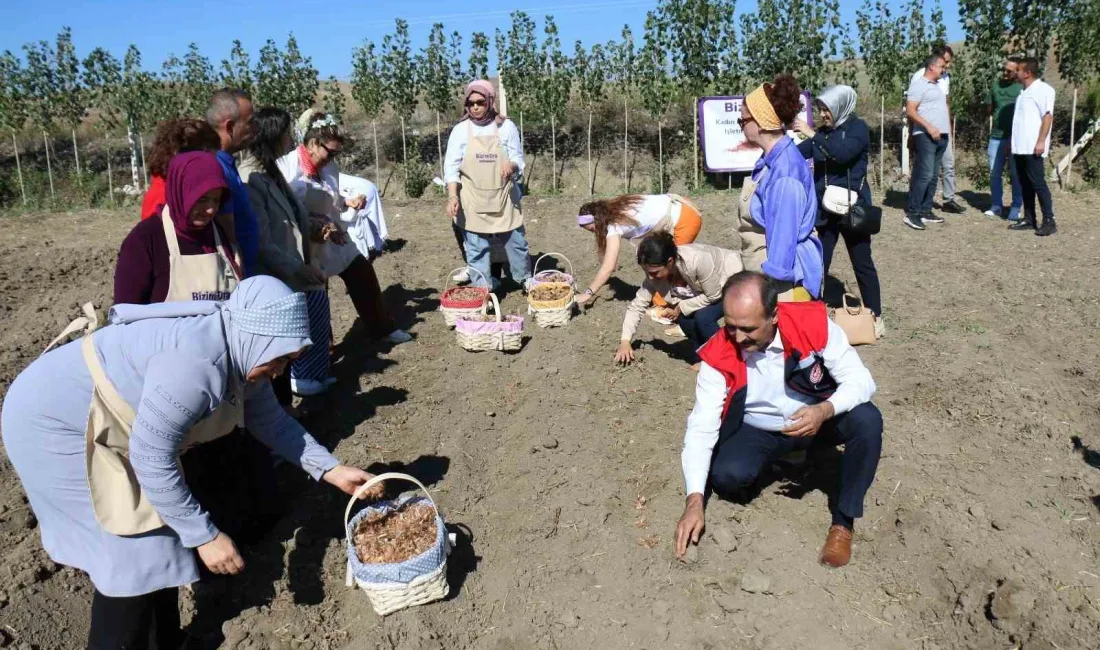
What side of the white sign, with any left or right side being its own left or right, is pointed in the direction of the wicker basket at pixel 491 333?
front

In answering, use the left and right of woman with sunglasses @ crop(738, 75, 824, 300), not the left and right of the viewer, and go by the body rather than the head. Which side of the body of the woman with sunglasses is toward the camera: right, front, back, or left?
left

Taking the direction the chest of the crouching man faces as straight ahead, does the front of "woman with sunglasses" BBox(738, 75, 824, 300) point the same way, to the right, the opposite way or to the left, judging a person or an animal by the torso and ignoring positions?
to the right

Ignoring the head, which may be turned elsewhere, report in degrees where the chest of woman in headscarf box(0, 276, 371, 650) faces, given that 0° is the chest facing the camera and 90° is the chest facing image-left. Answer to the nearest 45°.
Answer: approximately 270°

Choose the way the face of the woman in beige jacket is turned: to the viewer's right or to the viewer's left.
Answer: to the viewer's left

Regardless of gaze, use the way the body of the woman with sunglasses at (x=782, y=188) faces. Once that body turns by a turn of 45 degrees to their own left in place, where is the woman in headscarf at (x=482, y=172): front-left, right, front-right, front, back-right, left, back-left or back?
right

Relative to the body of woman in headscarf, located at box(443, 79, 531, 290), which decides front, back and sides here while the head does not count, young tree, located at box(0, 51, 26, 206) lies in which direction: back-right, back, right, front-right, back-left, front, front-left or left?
back-right

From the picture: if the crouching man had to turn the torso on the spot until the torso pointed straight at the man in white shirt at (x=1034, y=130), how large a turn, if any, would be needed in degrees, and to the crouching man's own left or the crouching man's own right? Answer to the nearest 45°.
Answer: approximately 180°

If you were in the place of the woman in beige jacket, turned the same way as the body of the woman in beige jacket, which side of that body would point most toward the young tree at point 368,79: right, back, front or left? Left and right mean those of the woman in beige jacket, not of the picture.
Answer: right

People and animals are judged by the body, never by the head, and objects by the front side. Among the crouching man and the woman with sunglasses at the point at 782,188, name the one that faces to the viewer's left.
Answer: the woman with sunglasses

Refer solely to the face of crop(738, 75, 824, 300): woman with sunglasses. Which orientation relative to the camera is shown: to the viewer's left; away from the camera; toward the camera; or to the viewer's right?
to the viewer's left
